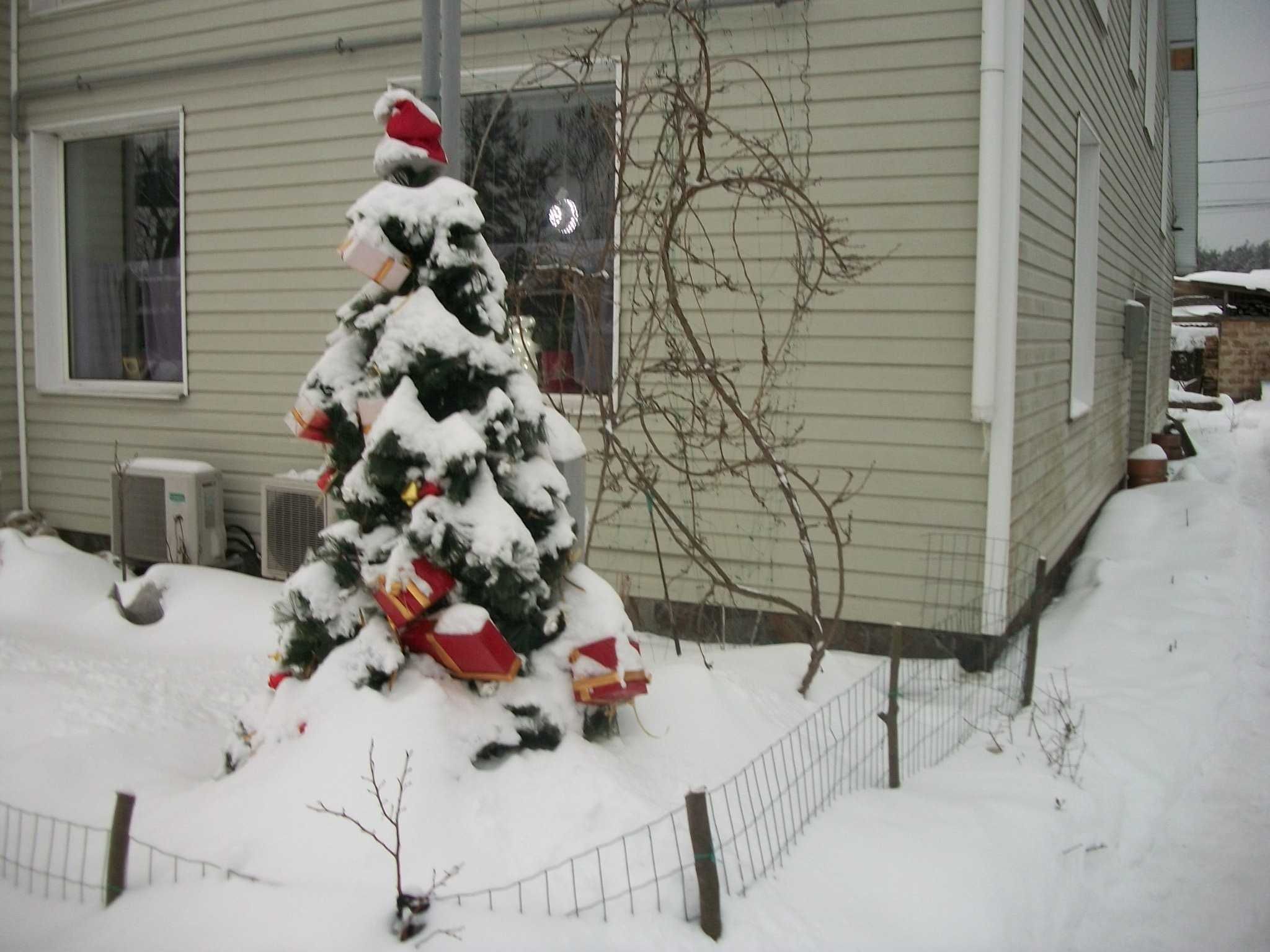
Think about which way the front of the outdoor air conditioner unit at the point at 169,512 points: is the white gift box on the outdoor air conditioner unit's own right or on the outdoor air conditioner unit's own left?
on the outdoor air conditioner unit's own left

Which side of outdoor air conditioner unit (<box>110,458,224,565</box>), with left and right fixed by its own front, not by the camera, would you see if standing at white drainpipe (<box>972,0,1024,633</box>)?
left

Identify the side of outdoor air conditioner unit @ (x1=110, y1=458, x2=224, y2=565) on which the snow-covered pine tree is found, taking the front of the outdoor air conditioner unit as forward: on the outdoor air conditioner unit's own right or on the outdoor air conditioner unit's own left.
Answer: on the outdoor air conditioner unit's own left

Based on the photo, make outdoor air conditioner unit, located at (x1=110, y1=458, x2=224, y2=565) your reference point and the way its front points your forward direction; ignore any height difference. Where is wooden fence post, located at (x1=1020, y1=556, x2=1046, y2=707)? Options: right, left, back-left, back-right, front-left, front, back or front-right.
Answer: left

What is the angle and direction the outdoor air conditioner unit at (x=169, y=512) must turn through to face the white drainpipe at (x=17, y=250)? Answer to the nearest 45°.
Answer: approximately 90° to its right

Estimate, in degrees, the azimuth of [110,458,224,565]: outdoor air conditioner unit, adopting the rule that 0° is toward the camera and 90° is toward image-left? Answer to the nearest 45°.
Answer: approximately 45°

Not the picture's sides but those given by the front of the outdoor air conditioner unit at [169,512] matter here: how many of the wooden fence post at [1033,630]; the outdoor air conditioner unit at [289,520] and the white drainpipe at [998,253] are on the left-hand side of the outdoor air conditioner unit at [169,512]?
3

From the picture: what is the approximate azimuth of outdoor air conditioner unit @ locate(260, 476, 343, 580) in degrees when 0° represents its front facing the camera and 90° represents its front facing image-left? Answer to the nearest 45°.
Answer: approximately 45°

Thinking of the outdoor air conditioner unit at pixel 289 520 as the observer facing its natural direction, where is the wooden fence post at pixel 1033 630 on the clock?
The wooden fence post is roughly at 9 o'clock from the outdoor air conditioner unit.

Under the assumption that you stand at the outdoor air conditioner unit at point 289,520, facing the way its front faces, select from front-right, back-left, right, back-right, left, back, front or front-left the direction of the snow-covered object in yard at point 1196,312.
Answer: back
